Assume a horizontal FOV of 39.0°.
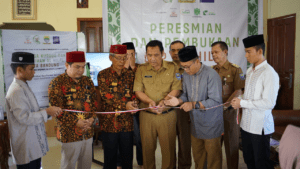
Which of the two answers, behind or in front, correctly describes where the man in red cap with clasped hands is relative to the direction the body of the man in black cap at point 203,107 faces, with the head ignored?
in front

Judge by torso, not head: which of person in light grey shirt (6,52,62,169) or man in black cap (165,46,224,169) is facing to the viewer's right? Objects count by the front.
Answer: the person in light grey shirt

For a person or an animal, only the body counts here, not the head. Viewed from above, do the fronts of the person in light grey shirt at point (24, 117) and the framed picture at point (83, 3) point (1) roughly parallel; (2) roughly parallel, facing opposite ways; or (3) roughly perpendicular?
roughly perpendicular

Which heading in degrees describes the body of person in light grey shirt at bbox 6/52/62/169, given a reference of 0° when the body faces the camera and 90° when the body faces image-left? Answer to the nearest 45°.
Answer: approximately 270°

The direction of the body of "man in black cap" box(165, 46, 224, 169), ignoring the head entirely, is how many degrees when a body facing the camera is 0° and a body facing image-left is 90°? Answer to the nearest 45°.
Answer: approximately 45°

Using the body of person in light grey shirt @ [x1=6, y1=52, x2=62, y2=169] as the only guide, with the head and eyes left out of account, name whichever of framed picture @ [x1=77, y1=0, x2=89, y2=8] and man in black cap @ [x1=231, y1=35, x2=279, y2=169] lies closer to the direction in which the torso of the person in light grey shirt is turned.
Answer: the man in black cap

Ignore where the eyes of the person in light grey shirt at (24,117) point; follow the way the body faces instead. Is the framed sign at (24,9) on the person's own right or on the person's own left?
on the person's own left

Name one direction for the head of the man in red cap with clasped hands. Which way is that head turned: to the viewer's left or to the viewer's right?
to the viewer's right
